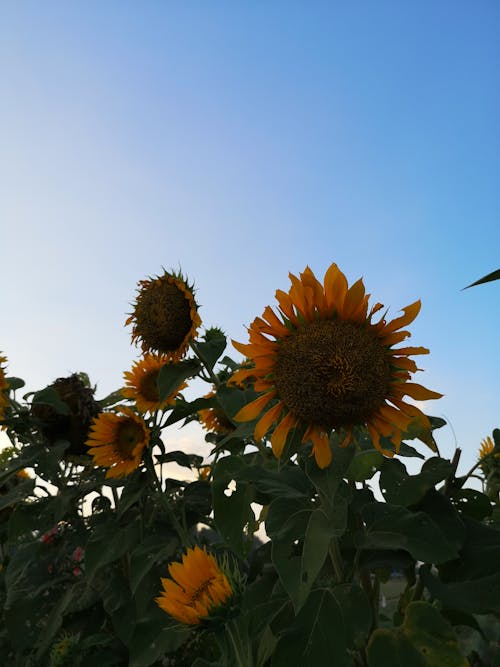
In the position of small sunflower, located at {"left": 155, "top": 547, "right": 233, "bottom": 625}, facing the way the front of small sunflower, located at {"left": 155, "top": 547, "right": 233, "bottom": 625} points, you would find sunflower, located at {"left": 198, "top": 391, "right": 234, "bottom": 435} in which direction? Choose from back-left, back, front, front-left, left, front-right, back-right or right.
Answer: back-right

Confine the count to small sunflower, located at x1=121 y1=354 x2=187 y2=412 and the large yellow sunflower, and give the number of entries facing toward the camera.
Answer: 2

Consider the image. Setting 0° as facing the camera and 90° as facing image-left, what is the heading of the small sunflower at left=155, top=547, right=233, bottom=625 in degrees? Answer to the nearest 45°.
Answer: approximately 45°

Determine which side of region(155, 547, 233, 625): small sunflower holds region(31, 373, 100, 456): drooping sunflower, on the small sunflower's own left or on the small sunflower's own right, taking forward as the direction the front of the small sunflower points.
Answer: on the small sunflower's own right

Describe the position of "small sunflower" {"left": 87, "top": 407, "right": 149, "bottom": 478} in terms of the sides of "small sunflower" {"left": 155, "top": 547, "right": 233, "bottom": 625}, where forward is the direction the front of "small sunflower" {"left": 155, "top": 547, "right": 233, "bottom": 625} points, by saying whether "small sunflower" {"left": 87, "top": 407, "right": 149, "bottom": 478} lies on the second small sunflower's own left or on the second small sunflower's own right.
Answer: on the second small sunflower's own right

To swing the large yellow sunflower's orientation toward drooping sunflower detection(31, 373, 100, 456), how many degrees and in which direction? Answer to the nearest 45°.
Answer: approximately 135° to its right
